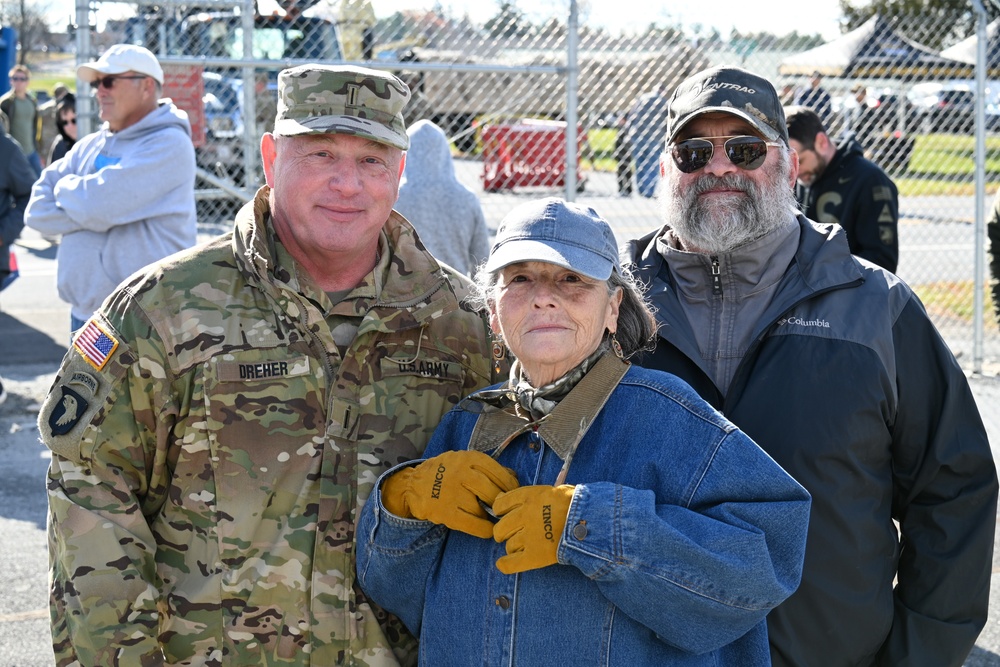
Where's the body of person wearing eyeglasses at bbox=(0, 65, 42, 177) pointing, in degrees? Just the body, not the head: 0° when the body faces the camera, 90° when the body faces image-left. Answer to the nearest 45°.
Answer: approximately 0°

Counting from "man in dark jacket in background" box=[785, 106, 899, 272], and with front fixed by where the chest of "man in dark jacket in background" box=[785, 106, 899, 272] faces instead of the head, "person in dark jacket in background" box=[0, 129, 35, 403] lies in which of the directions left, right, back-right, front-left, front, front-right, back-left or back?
front-right

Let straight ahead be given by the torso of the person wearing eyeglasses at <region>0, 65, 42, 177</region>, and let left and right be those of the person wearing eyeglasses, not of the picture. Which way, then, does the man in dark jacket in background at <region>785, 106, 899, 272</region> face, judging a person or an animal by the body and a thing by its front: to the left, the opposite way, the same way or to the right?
to the right

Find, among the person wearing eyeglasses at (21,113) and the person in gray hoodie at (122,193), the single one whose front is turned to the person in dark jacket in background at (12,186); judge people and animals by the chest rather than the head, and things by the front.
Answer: the person wearing eyeglasses

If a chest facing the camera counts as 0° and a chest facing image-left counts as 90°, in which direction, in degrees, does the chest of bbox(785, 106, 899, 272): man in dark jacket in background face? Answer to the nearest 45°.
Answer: approximately 45°

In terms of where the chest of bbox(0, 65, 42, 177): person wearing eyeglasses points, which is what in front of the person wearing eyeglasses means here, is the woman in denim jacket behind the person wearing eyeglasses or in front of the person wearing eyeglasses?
in front
